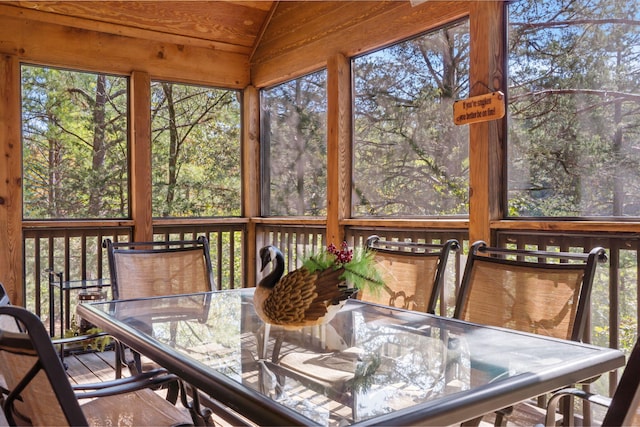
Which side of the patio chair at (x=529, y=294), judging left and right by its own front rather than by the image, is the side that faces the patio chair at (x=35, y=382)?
front

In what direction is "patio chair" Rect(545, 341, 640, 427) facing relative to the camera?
to the viewer's left

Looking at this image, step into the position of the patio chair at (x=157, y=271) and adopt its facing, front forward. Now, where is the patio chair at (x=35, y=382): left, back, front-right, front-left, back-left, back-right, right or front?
front

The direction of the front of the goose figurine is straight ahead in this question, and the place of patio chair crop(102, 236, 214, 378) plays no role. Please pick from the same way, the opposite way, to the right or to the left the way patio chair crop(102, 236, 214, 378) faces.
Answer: to the left

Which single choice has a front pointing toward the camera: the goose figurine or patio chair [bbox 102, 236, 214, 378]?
the patio chair

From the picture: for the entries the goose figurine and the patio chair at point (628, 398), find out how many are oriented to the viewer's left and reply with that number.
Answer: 2

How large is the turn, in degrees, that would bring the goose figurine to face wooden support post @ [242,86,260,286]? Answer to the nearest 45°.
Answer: approximately 90° to its right

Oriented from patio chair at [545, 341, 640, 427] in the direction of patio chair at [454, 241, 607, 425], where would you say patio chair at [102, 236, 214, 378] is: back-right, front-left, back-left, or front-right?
front-left

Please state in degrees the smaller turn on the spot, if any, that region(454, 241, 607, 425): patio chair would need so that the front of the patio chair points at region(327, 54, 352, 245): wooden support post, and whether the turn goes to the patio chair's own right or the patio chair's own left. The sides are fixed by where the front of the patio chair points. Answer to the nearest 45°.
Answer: approximately 90° to the patio chair's own right

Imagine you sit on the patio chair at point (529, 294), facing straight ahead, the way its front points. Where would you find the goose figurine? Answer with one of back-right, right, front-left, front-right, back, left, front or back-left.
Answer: front

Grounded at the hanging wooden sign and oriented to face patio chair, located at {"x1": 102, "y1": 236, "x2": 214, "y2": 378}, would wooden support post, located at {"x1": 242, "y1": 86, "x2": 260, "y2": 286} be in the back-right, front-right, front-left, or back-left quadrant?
front-right

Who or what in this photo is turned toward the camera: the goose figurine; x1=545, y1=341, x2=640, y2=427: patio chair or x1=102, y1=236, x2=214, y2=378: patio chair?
x1=102, y1=236, x2=214, y2=378: patio chair

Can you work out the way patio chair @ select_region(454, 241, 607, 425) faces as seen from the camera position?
facing the viewer and to the left of the viewer

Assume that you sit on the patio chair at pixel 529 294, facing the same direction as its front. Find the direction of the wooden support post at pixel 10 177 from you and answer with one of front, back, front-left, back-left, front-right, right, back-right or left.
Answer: front-right

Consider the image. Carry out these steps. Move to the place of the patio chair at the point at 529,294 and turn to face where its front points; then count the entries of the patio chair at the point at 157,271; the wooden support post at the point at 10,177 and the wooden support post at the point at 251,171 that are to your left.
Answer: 0

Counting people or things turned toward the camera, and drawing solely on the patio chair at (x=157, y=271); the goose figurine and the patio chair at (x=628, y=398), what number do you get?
1

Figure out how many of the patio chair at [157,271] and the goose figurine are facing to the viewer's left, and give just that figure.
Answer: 1

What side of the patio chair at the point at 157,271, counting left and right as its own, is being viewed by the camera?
front

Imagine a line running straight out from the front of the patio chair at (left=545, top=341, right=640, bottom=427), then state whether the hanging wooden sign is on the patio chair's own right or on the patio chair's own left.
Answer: on the patio chair's own right
